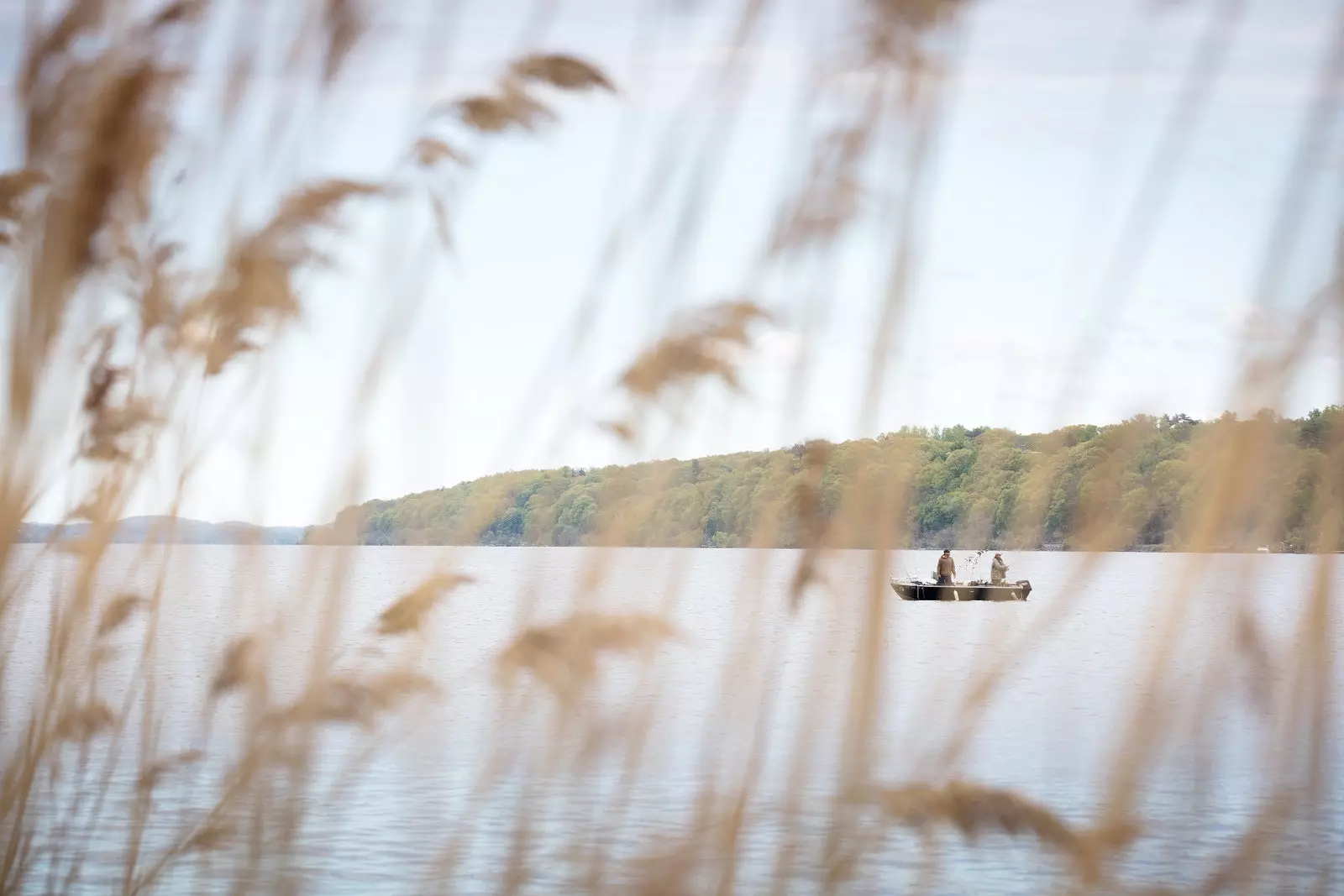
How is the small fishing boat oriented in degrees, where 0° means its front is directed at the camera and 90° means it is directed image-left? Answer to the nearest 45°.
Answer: approximately 90°
